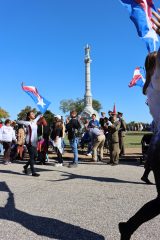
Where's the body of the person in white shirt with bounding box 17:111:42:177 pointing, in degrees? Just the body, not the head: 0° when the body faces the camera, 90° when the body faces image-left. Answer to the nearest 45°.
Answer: approximately 315°

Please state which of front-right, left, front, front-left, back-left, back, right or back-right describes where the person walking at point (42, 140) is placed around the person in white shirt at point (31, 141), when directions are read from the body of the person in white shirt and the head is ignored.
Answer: back-left

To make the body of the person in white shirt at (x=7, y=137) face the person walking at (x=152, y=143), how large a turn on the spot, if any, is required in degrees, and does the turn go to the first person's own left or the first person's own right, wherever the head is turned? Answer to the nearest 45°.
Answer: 0° — they already face them

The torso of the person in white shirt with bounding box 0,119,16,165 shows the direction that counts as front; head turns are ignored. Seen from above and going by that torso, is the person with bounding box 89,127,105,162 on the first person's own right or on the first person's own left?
on the first person's own left

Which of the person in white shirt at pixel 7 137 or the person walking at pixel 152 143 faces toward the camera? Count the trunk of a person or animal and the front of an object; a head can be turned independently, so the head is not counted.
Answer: the person in white shirt

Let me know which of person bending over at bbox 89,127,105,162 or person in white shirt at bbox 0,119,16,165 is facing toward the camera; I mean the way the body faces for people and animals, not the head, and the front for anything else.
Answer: the person in white shirt

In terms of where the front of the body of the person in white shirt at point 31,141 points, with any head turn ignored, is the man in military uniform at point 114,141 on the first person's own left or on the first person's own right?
on the first person's own left

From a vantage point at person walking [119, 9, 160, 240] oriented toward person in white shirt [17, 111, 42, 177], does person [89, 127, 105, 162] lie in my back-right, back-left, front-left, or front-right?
front-right

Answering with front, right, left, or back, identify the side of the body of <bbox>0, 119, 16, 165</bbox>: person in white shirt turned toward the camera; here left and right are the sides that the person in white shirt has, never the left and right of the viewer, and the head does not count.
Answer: front

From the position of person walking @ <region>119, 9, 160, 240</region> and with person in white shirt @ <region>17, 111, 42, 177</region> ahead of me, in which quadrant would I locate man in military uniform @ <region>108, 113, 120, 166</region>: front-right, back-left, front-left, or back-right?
front-right
